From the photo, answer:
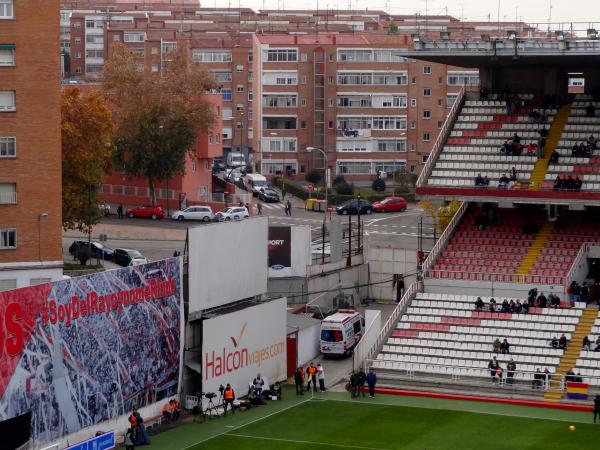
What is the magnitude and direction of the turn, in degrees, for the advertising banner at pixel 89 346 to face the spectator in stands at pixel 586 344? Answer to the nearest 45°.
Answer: approximately 45° to its left

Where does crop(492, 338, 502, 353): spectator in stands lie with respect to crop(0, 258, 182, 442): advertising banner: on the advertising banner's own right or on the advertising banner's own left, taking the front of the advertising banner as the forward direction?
on the advertising banner's own left

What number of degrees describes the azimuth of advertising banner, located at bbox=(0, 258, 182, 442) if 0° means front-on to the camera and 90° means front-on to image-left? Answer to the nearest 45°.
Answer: approximately 315°
